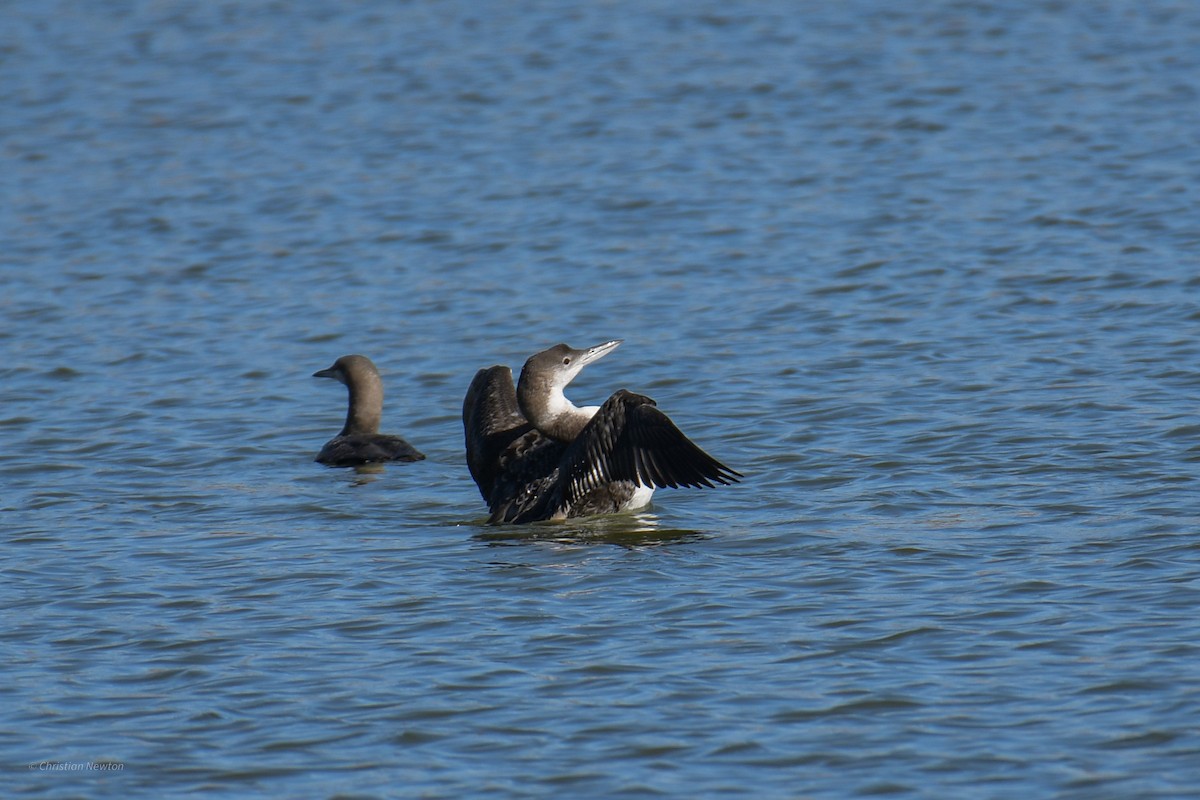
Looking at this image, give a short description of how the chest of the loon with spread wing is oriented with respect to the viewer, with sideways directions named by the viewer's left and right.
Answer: facing away from the viewer and to the right of the viewer

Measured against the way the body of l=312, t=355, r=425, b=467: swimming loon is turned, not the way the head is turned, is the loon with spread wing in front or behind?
behind

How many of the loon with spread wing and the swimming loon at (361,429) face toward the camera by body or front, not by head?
0

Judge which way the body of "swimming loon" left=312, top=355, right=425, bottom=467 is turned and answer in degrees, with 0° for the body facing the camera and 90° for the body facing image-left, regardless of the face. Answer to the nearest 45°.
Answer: approximately 135°

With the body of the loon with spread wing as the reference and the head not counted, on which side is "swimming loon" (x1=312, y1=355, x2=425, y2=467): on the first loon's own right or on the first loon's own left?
on the first loon's own left
